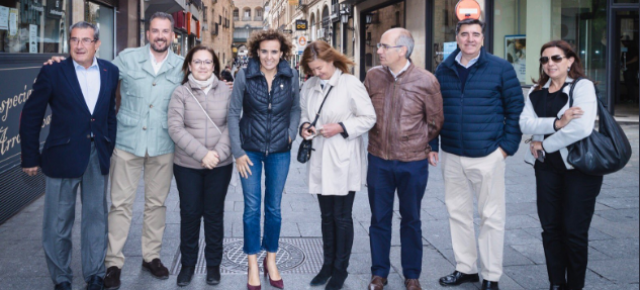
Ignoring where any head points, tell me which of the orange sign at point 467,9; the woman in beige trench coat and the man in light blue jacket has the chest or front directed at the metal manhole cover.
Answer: the orange sign

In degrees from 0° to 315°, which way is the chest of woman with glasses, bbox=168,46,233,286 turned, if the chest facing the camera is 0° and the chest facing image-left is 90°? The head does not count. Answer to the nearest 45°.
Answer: approximately 0°

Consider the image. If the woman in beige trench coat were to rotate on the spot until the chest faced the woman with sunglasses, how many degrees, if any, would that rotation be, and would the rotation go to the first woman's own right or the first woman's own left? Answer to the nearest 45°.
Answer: approximately 135° to the first woman's own left

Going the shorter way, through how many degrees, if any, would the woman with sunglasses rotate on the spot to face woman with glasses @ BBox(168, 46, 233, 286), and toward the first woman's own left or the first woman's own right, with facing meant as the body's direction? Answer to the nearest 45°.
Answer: approximately 45° to the first woman's own right

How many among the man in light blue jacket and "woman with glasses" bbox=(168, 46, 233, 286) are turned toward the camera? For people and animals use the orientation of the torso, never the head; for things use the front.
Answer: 2

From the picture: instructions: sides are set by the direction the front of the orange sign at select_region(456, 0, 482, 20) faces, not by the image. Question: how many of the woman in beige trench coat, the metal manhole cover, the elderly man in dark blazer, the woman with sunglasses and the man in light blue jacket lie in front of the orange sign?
5

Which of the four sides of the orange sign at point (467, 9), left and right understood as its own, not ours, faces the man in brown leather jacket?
front
